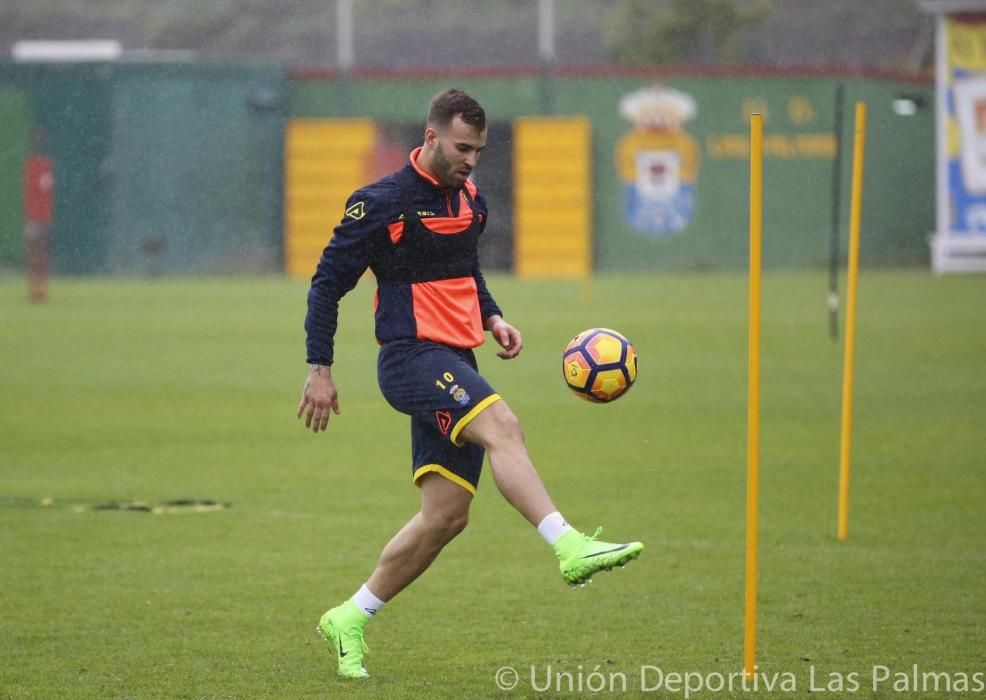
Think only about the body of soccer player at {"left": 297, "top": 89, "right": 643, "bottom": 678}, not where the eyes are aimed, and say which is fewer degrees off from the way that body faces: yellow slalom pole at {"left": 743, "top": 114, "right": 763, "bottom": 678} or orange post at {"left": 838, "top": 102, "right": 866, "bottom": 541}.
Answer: the yellow slalom pole

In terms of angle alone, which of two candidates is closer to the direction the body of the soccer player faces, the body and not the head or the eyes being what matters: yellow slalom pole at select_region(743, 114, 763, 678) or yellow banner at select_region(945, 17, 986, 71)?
the yellow slalom pole

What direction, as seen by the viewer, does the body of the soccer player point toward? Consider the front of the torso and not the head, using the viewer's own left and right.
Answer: facing the viewer and to the right of the viewer

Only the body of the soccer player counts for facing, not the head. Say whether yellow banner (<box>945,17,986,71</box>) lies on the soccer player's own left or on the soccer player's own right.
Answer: on the soccer player's own left

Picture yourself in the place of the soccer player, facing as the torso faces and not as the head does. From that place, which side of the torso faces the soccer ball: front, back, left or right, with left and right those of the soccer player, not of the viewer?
left

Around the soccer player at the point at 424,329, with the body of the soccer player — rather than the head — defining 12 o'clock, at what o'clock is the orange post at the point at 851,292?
The orange post is roughly at 9 o'clock from the soccer player.

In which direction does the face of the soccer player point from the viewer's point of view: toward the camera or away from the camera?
toward the camera
